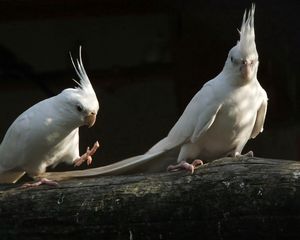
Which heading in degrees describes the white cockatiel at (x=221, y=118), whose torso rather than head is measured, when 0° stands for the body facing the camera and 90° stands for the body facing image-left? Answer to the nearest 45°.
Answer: approximately 315°

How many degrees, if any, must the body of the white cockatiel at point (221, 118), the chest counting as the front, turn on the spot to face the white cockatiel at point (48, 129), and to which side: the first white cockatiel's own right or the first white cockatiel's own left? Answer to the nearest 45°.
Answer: approximately 135° to the first white cockatiel's own right
